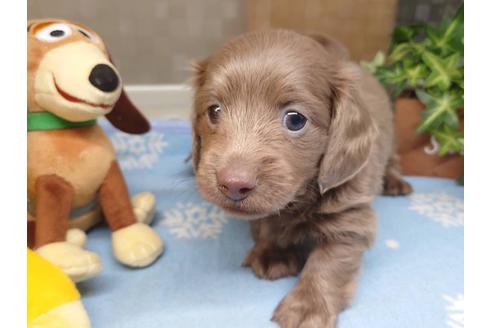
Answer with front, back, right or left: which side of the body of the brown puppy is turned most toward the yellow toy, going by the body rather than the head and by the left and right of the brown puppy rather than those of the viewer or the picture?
front

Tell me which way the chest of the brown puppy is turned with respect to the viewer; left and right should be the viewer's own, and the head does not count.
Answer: facing the viewer and to the left of the viewer

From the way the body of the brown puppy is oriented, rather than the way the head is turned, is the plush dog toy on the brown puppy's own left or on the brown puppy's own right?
on the brown puppy's own right

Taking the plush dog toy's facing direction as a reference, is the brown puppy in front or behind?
in front

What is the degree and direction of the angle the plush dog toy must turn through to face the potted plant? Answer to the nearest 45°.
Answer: approximately 45° to its left

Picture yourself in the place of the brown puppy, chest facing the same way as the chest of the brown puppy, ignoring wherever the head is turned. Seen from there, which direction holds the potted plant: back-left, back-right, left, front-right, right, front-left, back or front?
back

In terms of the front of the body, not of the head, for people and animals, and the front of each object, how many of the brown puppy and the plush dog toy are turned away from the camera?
0

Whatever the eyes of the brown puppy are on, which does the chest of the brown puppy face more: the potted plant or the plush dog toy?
the plush dog toy

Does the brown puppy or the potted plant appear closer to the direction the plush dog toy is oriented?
the brown puppy
